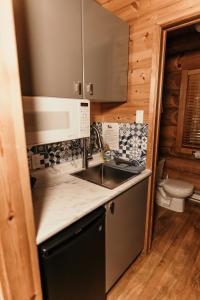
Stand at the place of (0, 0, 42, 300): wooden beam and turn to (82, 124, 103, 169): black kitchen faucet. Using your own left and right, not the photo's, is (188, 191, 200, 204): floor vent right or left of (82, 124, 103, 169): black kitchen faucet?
right

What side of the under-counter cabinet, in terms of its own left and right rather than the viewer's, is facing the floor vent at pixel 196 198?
left

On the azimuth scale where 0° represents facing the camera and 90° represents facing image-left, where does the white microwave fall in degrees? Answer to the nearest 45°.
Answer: approximately 315°

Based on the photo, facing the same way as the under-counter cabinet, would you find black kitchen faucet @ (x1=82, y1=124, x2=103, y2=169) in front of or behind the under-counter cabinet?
behind

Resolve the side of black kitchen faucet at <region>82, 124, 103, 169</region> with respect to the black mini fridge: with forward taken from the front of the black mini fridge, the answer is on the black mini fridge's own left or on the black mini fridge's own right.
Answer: on the black mini fridge's own left

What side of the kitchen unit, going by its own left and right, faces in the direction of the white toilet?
left

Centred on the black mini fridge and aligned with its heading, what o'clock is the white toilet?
The white toilet is roughly at 9 o'clock from the black mini fridge.

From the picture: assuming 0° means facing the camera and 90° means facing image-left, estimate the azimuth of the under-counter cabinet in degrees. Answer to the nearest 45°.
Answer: approximately 315°
